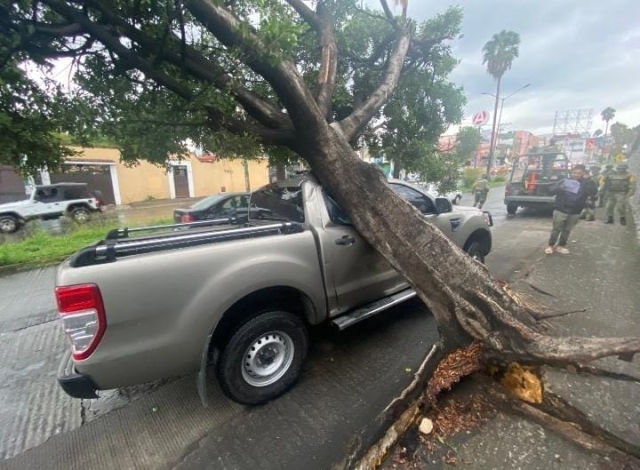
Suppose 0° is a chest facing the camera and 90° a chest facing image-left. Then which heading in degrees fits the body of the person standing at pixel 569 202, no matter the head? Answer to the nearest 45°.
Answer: approximately 0°

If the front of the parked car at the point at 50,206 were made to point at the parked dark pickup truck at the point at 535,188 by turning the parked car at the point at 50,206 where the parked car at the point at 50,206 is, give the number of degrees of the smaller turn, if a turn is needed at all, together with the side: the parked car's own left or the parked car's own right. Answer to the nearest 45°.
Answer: approximately 135° to the parked car's own left

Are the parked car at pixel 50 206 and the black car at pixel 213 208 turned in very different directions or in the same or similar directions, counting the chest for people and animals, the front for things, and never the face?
very different directions

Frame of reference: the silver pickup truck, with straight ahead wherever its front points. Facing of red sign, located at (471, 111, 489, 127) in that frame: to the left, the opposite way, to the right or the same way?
the opposite way

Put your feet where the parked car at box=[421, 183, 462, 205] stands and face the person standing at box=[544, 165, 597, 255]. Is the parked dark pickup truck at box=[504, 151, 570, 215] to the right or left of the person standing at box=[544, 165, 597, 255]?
left

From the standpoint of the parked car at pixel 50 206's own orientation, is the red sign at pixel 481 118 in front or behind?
behind

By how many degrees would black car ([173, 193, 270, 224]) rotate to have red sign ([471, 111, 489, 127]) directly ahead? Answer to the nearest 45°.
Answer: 0° — it already faces it

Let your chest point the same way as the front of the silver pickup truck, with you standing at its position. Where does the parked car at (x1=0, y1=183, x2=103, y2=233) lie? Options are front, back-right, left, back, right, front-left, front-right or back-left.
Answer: left

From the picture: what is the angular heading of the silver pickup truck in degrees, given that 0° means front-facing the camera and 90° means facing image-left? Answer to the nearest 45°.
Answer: approximately 225°

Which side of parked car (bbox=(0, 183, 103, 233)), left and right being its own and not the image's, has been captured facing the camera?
left

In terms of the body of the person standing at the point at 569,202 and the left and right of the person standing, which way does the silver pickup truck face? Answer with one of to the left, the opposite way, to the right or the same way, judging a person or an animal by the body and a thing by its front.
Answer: the opposite way

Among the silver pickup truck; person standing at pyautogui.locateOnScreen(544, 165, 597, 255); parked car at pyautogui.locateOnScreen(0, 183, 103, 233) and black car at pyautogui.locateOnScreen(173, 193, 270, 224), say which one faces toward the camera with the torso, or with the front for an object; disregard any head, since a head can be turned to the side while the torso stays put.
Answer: the person standing
